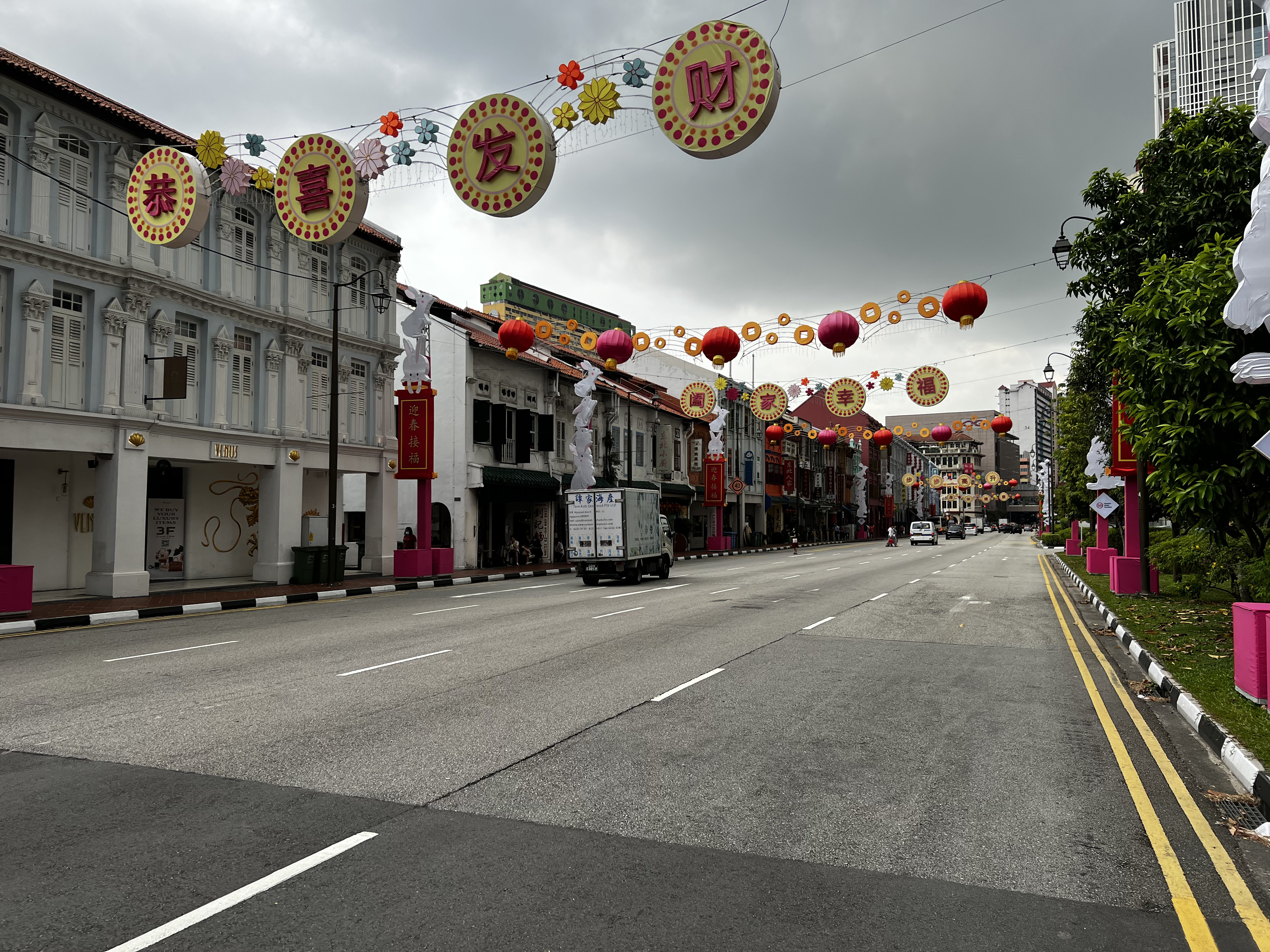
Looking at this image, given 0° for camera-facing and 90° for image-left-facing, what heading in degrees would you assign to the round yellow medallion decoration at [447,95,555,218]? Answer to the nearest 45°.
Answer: approximately 45°

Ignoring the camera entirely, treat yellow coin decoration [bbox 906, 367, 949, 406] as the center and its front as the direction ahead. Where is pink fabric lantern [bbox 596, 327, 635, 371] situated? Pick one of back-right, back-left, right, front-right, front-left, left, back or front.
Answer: front-right

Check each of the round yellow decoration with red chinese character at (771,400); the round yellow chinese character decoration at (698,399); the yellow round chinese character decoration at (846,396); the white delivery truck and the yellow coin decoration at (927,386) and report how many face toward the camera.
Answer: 4

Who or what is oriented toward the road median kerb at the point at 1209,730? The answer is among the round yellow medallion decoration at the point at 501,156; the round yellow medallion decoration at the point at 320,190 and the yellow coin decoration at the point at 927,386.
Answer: the yellow coin decoration

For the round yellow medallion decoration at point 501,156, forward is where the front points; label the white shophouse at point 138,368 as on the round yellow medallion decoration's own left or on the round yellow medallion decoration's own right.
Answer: on the round yellow medallion decoration's own right

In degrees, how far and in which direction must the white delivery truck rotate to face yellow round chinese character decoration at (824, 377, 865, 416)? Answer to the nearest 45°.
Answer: approximately 45° to its right

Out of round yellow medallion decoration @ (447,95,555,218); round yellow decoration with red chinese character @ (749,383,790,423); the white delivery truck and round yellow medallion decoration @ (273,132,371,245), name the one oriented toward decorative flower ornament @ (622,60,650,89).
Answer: the round yellow decoration with red chinese character

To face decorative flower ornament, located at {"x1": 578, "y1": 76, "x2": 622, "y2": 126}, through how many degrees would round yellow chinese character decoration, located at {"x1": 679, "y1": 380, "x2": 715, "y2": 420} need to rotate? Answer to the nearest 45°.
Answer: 0° — it already faces it

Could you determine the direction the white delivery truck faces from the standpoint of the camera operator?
facing away from the viewer and to the right of the viewer

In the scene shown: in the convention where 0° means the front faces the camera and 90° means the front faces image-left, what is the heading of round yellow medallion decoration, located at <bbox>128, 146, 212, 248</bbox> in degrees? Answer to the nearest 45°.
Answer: approximately 45°

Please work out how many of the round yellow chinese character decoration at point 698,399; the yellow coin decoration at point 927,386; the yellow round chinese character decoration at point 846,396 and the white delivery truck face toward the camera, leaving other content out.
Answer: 3

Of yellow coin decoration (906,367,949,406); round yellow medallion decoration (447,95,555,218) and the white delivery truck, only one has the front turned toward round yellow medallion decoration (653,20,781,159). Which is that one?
the yellow coin decoration

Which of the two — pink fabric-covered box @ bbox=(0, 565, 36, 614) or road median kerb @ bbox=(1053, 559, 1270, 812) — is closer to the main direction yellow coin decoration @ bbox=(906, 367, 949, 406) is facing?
the road median kerb
